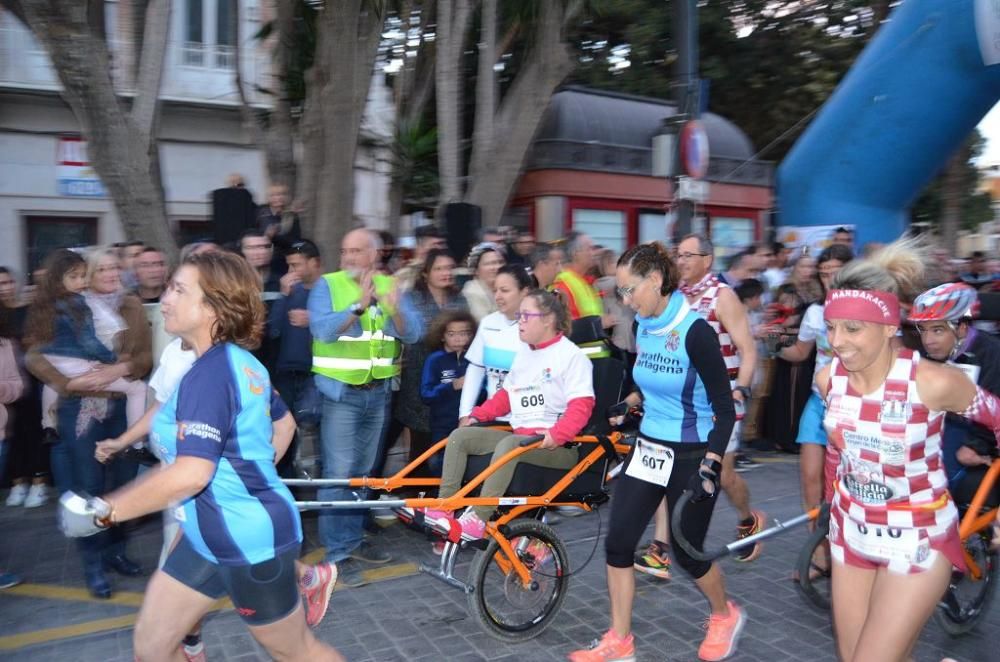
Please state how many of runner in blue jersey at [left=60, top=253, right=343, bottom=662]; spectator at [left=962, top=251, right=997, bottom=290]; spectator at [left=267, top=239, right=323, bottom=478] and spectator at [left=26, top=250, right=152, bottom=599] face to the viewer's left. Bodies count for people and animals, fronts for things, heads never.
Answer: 1

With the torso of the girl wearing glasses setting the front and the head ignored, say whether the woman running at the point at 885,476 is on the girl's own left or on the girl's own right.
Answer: on the girl's own left

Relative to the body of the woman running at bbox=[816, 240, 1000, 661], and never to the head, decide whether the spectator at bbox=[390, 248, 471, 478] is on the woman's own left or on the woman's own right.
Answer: on the woman's own right

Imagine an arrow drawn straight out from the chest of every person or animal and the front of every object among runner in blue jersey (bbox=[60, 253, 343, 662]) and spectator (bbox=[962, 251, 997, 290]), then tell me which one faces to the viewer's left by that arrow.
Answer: the runner in blue jersey

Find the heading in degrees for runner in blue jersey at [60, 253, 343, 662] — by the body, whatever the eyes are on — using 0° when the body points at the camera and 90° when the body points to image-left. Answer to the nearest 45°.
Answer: approximately 90°

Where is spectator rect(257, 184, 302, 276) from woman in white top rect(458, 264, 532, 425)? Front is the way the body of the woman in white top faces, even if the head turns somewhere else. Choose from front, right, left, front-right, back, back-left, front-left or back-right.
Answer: right

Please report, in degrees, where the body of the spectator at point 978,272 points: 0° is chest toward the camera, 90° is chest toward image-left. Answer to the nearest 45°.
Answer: approximately 0°

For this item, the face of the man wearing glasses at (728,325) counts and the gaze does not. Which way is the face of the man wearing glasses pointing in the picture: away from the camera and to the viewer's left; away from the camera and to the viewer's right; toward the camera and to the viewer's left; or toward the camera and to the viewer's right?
toward the camera and to the viewer's left

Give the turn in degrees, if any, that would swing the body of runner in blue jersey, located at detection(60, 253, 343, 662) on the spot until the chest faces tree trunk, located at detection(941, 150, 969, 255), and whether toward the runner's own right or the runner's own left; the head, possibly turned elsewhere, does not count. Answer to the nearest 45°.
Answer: approximately 135° to the runner's own right

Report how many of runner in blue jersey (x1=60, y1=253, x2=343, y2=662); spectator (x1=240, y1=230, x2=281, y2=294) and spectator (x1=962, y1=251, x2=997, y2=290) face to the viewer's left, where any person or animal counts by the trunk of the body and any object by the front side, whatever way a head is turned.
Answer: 1

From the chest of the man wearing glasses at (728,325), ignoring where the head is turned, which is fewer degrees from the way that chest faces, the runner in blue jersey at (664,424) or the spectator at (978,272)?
the runner in blue jersey

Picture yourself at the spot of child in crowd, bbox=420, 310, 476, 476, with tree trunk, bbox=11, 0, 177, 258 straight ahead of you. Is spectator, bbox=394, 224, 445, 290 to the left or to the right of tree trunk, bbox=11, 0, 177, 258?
right

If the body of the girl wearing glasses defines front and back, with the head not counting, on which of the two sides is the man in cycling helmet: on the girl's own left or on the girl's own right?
on the girl's own left

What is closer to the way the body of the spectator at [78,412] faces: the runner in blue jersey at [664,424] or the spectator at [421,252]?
the runner in blue jersey
